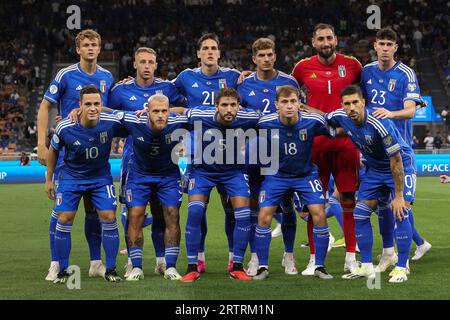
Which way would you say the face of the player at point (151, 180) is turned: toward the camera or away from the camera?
toward the camera

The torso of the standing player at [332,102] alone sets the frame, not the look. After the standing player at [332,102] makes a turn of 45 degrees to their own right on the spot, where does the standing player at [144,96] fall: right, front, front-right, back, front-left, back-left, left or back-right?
front-right

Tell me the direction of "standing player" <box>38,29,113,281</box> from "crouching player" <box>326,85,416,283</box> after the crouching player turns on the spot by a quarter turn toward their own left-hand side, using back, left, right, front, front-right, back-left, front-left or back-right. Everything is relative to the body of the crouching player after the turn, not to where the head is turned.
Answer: back-right

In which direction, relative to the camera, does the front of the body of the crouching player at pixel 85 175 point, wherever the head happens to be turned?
toward the camera

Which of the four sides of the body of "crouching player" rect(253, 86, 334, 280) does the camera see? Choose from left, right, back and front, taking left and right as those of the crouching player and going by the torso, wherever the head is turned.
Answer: front

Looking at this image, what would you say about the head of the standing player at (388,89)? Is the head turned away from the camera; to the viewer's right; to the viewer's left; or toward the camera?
toward the camera

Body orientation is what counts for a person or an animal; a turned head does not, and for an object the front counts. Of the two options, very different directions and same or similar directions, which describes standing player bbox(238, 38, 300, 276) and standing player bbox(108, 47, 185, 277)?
same or similar directions

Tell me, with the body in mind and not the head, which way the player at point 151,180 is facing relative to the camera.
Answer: toward the camera

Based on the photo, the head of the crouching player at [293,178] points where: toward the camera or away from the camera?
toward the camera

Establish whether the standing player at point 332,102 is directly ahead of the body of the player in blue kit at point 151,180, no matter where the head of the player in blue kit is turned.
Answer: no

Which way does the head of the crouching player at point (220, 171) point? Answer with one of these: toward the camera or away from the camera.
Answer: toward the camera

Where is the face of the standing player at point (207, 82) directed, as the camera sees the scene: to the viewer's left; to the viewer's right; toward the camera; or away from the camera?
toward the camera

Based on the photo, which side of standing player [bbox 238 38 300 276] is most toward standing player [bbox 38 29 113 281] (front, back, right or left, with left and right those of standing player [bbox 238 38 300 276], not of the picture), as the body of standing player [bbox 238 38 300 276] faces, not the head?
right
